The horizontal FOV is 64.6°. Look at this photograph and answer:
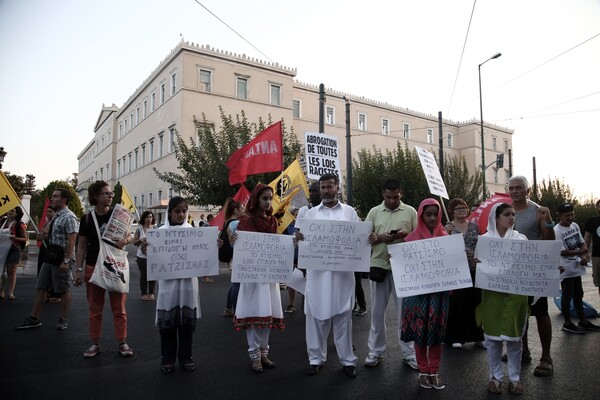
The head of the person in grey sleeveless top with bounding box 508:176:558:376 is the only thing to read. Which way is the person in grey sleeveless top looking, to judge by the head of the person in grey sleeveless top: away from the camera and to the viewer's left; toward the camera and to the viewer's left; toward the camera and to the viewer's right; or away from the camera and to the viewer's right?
toward the camera and to the viewer's left

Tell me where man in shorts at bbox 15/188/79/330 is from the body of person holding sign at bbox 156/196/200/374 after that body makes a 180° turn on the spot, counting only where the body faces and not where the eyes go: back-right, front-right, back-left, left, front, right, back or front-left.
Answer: front-left

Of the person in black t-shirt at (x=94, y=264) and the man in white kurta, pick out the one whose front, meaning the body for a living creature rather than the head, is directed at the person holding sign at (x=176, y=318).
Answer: the person in black t-shirt at (x=94, y=264)

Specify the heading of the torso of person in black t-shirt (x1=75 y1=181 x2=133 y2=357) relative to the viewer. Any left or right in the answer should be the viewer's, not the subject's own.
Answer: facing the viewer and to the right of the viewer
